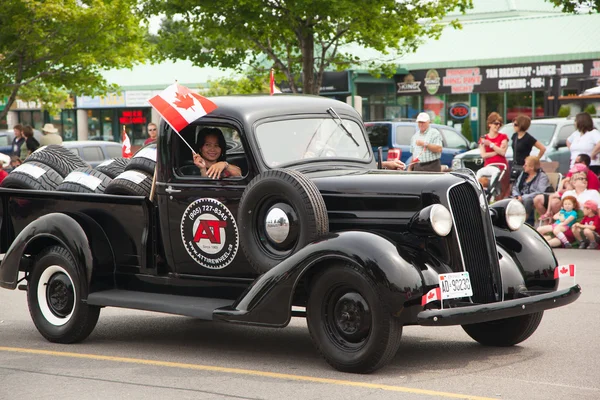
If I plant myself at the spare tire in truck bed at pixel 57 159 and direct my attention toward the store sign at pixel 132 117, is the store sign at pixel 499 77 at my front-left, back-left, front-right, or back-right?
front-right

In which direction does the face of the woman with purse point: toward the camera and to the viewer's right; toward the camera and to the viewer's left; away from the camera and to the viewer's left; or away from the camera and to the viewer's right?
toward the camera and to the viewer's left

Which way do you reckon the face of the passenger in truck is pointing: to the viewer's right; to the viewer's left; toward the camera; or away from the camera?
toward the camera

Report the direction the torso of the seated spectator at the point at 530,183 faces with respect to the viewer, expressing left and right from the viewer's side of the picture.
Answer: facing the viewer and to the left of the viewer

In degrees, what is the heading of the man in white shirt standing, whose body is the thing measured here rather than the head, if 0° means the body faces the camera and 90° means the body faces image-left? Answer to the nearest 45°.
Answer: approximately 45°

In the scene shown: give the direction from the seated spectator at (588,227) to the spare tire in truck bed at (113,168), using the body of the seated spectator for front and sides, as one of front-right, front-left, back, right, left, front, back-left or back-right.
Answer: front

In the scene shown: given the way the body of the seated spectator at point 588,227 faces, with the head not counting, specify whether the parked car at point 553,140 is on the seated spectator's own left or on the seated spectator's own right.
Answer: on the seated spectator's own right

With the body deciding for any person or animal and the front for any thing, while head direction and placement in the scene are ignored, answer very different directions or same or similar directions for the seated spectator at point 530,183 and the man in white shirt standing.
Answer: same or similar directions

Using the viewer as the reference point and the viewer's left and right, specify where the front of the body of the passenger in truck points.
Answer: facing the viewer

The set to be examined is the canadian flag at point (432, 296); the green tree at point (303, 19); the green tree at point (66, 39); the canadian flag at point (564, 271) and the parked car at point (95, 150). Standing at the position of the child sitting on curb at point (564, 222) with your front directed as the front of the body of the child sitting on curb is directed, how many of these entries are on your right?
3

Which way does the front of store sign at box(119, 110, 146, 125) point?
toward the camera

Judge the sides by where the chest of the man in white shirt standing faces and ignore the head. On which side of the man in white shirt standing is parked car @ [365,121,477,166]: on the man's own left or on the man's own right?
on the man's own right

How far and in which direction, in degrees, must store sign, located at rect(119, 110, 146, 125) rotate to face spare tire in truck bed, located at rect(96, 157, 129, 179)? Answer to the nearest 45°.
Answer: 0° — it already faces it

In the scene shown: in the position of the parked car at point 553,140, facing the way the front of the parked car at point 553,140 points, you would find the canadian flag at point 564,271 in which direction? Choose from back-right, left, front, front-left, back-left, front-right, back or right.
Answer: front-left

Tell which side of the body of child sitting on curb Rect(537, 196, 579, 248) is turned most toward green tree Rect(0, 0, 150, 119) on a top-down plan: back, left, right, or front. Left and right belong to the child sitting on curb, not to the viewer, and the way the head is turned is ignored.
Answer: right
